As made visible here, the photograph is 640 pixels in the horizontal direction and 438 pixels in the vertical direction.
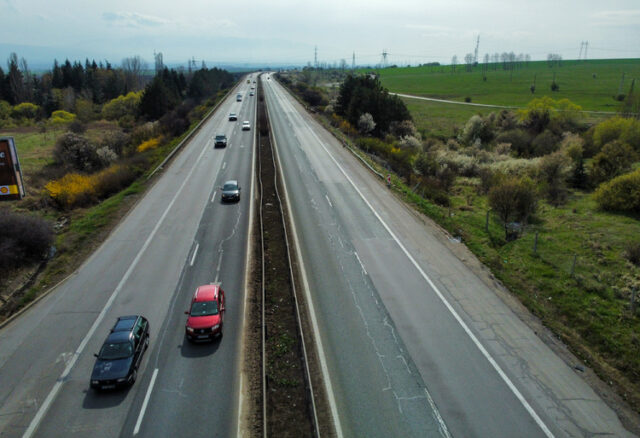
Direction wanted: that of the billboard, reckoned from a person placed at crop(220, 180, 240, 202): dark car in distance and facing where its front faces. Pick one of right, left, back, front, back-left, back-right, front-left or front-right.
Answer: front-right

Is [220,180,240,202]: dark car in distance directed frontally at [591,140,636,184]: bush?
no

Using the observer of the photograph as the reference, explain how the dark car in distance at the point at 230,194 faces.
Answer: facing the viewer

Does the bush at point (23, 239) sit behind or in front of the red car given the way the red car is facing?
behind

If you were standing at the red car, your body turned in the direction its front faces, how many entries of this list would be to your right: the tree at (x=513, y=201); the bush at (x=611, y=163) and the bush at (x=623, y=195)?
0

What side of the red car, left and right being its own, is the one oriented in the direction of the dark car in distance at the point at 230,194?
back

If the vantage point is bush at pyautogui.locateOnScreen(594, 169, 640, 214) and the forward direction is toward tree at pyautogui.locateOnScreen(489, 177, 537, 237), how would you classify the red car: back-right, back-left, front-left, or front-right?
front-left

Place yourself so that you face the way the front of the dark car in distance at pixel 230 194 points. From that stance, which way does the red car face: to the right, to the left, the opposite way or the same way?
the same way

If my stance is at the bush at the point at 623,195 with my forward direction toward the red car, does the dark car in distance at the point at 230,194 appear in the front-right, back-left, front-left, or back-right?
front-right

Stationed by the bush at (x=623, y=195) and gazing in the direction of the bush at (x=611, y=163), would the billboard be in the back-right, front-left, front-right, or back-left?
back-left

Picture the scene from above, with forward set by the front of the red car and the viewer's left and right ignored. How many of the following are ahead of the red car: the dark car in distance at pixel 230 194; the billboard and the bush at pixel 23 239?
0

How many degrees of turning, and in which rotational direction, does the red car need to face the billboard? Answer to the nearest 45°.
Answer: approximately 135° to its right

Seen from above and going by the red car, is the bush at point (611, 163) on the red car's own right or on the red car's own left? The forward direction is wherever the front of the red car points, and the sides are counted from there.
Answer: on the red car's own left

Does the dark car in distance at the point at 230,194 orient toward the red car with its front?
yes

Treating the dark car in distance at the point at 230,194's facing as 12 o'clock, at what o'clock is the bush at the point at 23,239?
The bush is roughly at 2 o'clock from the dark car in distance.

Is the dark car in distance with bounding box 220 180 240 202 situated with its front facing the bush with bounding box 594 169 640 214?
no

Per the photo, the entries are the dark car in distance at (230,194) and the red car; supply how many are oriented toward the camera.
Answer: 2
